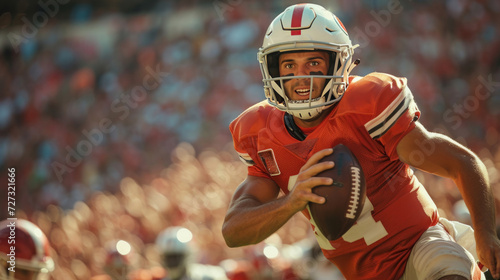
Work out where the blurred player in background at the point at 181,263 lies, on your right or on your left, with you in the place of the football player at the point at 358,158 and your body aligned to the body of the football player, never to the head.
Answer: on your right

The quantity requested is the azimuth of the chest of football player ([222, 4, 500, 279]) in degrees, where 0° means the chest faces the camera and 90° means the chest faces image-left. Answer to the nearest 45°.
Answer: approximately 45°
